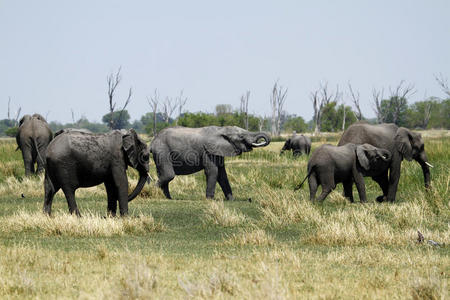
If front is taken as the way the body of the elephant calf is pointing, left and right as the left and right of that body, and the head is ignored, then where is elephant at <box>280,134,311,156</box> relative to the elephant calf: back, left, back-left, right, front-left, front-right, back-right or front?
left

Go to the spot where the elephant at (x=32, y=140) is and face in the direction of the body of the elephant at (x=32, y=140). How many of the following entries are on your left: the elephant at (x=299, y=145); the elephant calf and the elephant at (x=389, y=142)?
0

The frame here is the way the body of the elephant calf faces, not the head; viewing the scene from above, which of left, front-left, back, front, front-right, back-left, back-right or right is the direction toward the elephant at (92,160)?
back-right

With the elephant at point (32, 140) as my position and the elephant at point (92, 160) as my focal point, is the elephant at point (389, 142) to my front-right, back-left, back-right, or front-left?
front-left

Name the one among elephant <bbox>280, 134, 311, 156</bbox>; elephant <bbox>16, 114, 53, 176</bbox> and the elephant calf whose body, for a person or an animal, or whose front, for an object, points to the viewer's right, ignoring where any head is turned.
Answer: the elephant calf

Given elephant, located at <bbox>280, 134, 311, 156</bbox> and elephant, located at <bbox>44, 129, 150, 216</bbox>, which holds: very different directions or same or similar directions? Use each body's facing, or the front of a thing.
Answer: very different directions

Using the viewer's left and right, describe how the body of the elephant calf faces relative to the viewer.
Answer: facing to the right of the viewer

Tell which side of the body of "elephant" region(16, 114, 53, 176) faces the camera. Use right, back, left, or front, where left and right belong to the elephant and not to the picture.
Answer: back

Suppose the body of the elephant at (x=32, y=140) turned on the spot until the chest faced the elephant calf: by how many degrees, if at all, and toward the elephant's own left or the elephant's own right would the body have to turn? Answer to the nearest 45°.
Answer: approximately 135° to the elephant's own right

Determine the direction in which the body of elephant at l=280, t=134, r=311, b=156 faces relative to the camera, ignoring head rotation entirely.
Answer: to the viewer's left

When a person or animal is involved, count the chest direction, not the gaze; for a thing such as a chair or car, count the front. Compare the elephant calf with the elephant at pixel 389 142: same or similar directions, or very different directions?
same or similar directions

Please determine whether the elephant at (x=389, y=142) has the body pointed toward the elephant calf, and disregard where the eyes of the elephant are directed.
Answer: no

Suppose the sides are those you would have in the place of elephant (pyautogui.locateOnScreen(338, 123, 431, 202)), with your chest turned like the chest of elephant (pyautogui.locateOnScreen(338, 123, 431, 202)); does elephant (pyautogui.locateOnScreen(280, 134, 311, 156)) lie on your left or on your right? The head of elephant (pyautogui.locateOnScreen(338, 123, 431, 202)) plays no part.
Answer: on your left

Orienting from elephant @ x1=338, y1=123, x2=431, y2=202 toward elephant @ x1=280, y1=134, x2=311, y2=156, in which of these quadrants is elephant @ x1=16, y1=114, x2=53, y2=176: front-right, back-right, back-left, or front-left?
front-left

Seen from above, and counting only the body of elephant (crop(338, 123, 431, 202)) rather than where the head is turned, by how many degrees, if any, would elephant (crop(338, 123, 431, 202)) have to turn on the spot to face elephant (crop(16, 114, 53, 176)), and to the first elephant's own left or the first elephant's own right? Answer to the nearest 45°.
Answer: approximately 180°

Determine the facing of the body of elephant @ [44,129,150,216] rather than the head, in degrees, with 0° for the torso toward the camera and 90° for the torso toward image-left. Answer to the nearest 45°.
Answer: approximately 270°

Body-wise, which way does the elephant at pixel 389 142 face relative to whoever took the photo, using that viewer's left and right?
facing to the right of the viewer

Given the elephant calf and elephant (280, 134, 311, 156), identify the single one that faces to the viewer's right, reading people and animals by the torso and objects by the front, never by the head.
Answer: the elephant calf

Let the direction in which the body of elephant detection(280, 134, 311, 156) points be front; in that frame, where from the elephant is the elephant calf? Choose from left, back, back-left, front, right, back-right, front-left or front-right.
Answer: left

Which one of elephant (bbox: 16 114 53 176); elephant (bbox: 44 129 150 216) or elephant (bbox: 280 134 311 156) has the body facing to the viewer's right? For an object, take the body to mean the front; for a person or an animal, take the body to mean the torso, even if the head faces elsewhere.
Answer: elephant (bbox: 44 129 150 216)
